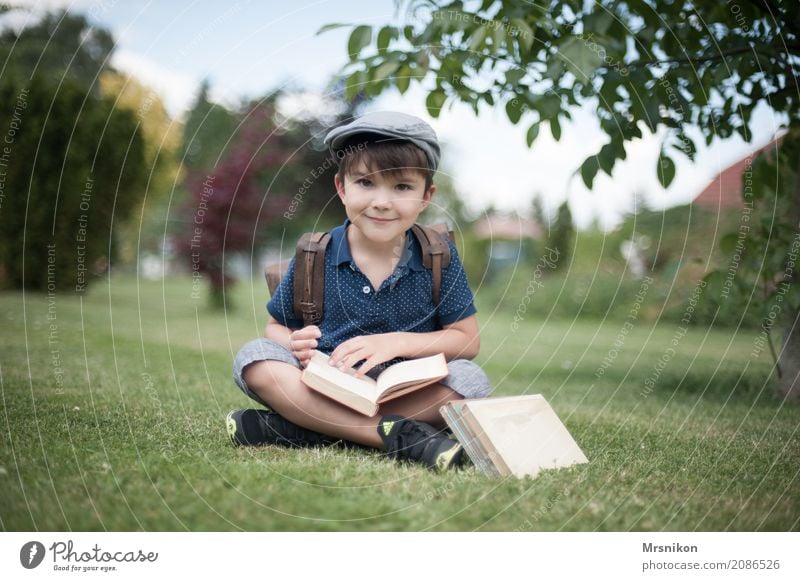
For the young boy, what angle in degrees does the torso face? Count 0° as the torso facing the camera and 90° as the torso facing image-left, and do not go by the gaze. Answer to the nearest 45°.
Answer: approximately 0°
